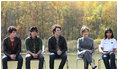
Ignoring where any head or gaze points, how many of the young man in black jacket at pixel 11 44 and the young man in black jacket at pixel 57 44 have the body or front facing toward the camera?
2

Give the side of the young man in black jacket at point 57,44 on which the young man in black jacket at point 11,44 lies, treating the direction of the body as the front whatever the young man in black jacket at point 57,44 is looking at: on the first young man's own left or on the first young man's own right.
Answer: on the first young man's own right

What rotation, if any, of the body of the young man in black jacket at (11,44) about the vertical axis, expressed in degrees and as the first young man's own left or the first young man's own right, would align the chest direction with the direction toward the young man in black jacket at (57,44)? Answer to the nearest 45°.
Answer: approximately 90° to the first young man's own left

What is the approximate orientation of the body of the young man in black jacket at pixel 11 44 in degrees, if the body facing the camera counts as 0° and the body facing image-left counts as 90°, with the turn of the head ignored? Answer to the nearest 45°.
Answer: approximately 0°
